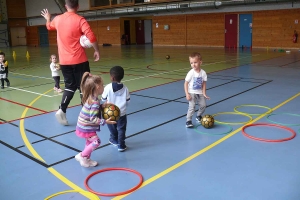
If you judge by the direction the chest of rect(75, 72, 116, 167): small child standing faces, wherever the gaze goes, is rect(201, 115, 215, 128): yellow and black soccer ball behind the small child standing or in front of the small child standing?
in front

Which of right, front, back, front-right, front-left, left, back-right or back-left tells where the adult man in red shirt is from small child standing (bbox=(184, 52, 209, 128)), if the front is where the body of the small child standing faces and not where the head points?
right

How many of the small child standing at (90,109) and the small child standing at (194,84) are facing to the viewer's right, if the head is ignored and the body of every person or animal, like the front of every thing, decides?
1

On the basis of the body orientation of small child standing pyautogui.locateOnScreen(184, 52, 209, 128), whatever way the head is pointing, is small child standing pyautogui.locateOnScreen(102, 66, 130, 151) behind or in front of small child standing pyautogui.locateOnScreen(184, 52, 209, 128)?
in front

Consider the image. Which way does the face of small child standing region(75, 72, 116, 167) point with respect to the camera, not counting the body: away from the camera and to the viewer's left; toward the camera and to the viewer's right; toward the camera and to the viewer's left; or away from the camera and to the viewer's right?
away from the camera and to the viewer's right

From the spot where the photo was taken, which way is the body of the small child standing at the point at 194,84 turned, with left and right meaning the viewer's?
facing the viewer

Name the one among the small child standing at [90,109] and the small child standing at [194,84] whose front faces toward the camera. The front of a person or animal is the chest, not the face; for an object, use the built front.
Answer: the small child standing at [194,84]

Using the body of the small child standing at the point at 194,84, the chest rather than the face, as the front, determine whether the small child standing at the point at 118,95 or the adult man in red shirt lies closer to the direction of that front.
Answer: the small child standing

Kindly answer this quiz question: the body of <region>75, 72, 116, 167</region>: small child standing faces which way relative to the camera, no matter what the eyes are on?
to the viewer's right

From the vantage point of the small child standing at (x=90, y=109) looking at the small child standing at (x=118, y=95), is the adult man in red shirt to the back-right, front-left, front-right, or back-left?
front-left

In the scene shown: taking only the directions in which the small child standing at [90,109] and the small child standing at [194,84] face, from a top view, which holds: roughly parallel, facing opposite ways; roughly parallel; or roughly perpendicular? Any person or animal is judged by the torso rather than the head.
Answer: roughly perpendicular

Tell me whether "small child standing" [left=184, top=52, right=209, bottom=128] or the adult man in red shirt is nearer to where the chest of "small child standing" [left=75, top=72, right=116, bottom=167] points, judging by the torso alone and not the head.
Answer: the small child standing

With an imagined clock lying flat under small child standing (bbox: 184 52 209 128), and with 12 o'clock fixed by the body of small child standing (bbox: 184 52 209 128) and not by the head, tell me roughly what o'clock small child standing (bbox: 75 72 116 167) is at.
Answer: small child standing (bbox: 75 72 116 167) is roughly at 1 o'clock from small child standing (bbox: 184 52 209 128).
